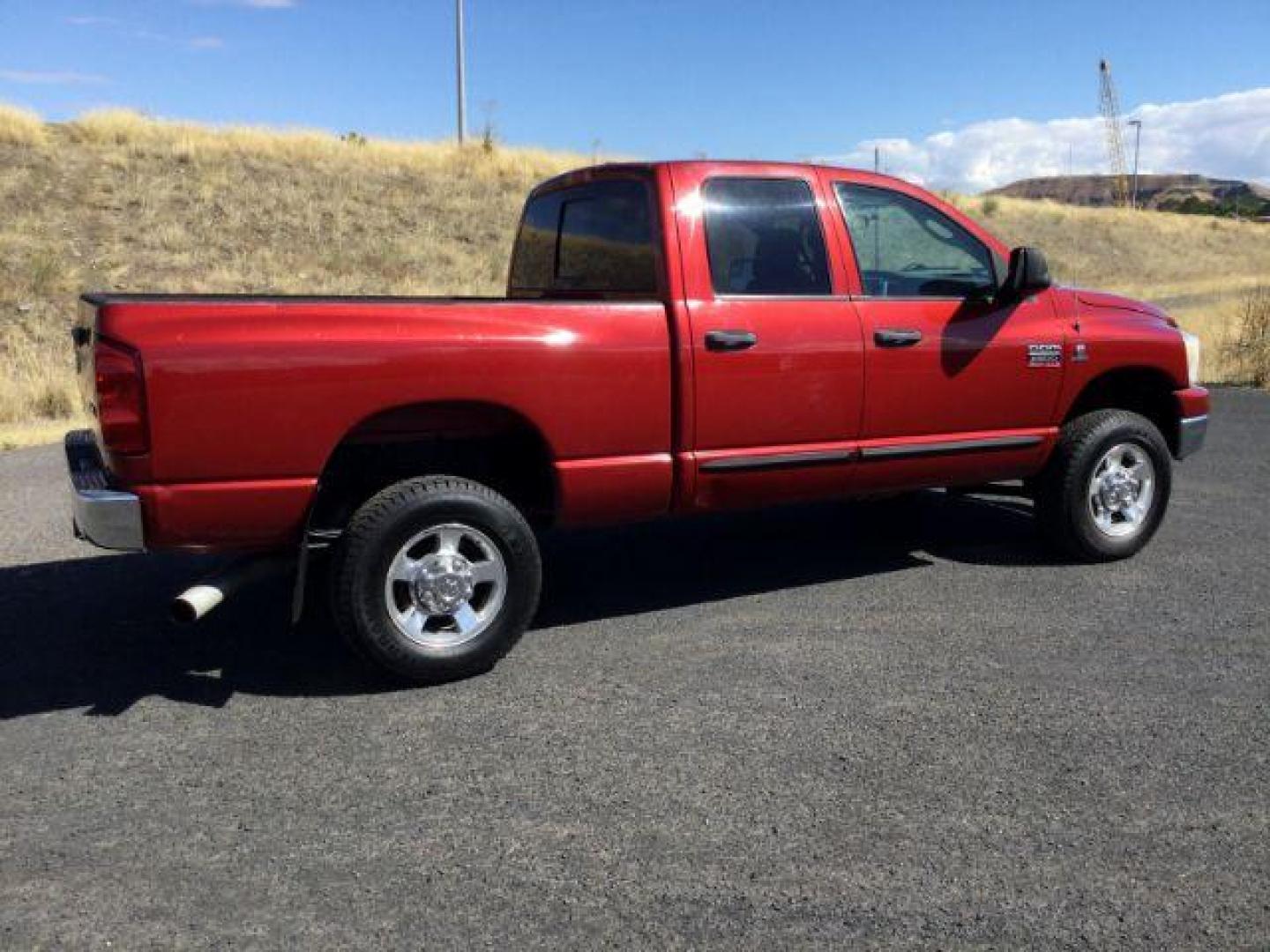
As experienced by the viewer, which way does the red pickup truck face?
facing away from the viewer and to the right of the viewer
